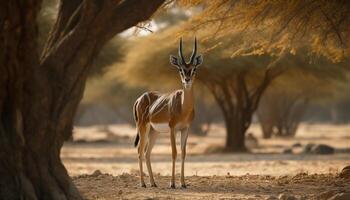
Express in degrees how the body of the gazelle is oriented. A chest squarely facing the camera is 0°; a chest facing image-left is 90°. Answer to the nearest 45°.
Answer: approximately 315°

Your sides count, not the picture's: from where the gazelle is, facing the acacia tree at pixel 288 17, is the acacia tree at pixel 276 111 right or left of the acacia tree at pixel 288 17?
left

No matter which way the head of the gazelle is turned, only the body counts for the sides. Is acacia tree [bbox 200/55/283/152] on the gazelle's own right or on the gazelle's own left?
on the gazelle's own left

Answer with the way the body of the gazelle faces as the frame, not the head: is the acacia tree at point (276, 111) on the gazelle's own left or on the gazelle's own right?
on the gazelle's own left
